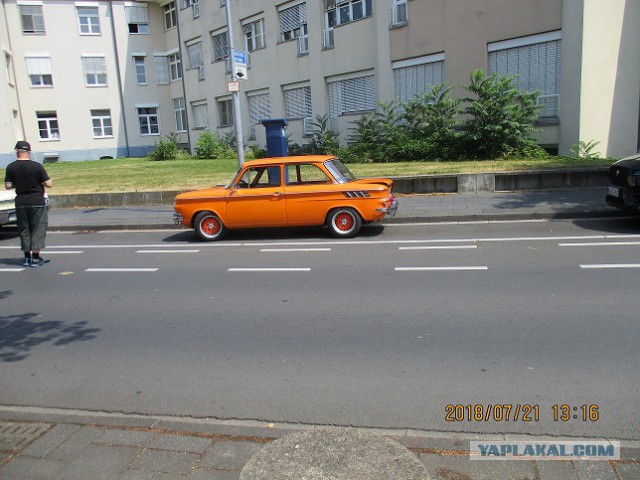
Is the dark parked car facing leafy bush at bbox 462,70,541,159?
no

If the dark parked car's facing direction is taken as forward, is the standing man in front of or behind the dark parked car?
in front

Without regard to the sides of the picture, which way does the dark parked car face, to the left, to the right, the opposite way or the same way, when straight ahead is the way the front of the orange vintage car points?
the same way

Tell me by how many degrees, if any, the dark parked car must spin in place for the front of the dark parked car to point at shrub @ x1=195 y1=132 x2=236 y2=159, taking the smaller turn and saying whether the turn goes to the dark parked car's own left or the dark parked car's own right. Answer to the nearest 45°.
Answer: approximately 90° to the dark parked car's own right

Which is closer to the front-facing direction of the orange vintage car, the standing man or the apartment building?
the standing man

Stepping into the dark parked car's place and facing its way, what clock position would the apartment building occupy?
The apartment building is roughly at 3 o'clock from the dark parked car.

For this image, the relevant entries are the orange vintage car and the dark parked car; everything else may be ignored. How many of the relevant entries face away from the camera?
0

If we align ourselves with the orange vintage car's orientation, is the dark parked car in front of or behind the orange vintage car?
behind

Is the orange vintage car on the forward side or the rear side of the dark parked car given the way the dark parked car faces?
on the forward side

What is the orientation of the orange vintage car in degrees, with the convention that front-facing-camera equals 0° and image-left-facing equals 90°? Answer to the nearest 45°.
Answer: approximately 90°

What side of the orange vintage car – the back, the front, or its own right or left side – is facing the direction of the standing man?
front

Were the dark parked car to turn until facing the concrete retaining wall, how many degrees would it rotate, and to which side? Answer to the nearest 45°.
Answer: approximately 90° to its right

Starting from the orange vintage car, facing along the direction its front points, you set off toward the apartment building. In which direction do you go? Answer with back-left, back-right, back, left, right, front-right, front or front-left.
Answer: right

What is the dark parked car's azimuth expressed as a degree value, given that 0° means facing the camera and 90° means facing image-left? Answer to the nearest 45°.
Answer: approximately 45°

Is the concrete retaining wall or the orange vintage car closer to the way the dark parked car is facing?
the orange vintage car
